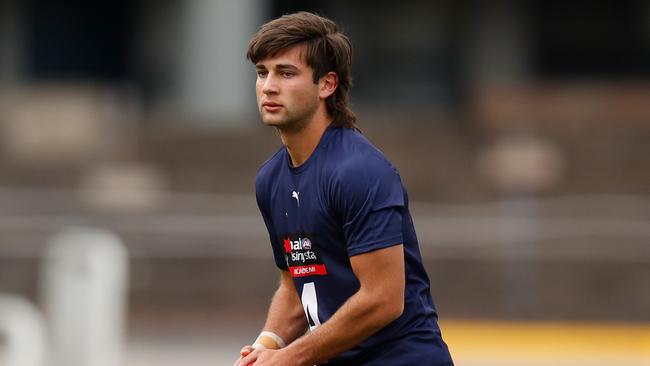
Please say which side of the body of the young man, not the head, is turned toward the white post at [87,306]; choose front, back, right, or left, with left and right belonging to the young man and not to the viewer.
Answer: right
